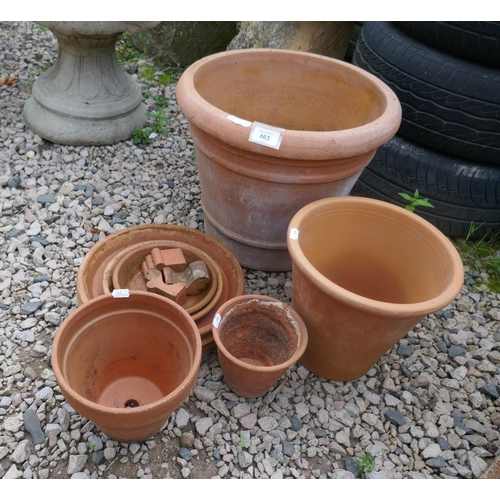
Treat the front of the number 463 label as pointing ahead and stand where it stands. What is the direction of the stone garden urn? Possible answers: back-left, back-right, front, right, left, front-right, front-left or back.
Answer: back-right

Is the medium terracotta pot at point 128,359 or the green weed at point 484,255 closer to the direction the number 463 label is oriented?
the medium terracotta pot

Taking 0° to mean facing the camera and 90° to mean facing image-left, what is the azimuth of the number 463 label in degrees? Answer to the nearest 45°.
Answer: approximately 0°

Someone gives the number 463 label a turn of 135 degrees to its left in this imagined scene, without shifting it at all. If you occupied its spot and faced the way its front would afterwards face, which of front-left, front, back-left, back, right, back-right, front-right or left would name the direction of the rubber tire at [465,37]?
front

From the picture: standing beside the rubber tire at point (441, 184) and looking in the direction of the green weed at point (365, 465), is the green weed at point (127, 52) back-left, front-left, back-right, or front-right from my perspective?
back-right

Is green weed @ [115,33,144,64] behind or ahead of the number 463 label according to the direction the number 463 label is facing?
behind

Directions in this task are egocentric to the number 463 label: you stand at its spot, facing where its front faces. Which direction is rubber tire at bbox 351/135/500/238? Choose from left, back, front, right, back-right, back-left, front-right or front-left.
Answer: back-left
